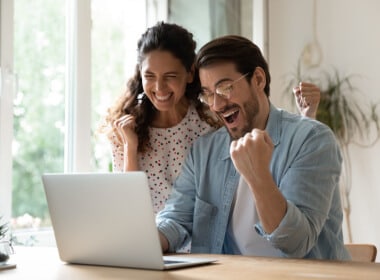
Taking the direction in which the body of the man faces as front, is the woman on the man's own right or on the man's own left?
on the man's own right

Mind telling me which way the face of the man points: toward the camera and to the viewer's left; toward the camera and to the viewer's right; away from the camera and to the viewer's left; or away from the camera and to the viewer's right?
toward the camera and to the viewer's left

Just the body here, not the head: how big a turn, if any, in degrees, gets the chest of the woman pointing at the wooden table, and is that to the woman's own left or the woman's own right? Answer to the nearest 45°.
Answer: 0° — they already face it

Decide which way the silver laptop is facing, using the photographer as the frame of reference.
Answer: facing away from the viewer and to the right of the viewer

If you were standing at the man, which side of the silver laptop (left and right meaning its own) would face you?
front

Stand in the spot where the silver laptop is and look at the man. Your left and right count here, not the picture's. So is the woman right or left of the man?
left

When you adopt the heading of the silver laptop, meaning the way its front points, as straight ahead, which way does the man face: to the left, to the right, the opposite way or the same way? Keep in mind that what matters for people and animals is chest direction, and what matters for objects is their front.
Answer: the opposite way

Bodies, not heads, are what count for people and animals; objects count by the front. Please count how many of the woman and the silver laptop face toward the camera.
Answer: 1

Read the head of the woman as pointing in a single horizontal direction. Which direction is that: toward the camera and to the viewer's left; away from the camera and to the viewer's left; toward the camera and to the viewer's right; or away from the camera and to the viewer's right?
toward the camera and to the viewer's left

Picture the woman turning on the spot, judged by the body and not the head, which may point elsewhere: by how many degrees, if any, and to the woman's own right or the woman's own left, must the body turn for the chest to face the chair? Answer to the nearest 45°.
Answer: approximately 45° to the woman's own left

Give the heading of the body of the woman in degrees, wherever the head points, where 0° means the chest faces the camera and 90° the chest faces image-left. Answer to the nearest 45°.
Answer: approximately 0°

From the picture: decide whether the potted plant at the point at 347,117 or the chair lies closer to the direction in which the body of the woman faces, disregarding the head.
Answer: the chair

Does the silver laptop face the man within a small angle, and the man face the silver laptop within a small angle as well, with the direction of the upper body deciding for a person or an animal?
yes

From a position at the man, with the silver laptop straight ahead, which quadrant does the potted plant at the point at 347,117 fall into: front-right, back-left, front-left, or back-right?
back-right
